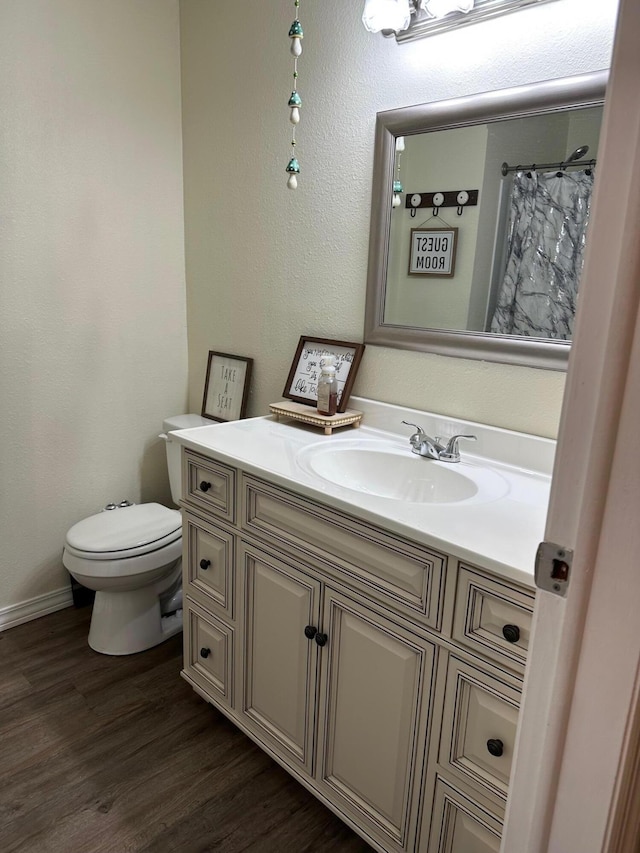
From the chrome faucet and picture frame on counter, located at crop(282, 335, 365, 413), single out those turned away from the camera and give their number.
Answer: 0

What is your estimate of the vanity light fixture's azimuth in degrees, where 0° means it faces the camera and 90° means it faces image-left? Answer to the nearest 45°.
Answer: approximately 45°

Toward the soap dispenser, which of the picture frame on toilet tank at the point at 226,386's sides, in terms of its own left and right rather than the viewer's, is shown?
left

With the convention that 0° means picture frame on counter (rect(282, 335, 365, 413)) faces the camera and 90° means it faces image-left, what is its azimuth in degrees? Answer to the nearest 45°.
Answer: approximately 45°

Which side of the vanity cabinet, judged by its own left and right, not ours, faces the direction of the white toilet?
right

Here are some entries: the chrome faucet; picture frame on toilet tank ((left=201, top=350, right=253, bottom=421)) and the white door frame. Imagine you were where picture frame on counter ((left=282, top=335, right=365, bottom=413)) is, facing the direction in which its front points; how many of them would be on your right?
1

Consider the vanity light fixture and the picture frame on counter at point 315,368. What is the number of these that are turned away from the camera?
0

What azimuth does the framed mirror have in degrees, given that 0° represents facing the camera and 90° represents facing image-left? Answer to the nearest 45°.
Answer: approximately 45°
